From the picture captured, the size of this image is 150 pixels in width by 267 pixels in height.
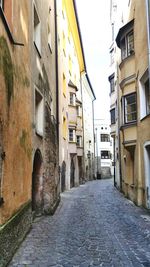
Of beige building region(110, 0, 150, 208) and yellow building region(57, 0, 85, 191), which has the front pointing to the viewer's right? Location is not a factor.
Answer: the yellow building

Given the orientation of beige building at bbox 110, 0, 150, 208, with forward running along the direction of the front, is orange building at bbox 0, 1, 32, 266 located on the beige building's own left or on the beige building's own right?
on the beige building's own left

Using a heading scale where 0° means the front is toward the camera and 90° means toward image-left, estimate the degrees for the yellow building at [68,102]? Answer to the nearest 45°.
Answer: approximately 270°

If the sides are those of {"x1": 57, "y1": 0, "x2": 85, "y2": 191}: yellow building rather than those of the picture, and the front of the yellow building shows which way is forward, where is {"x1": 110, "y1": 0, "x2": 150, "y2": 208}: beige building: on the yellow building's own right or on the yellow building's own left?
on the yellow building's own right

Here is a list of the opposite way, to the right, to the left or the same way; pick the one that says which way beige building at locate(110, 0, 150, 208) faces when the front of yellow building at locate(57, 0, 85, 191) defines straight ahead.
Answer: the opposite way

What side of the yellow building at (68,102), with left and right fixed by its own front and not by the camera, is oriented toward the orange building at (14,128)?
right

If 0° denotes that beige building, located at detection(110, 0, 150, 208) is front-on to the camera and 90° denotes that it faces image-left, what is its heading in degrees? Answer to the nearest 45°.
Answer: approximately 90°
